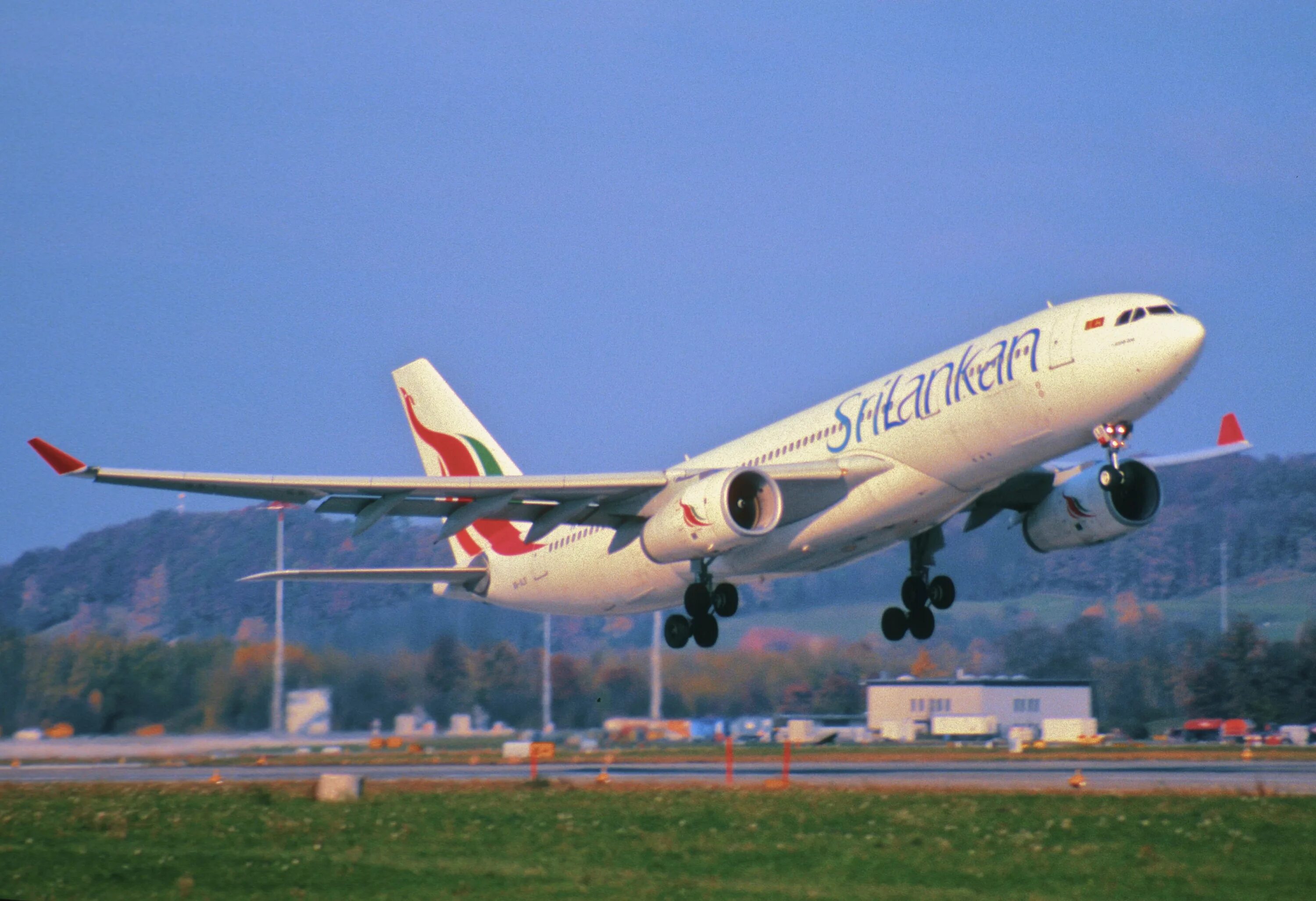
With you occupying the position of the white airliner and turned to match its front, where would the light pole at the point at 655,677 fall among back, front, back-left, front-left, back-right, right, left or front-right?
back-left

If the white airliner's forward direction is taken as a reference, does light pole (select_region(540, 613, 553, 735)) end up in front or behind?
behind

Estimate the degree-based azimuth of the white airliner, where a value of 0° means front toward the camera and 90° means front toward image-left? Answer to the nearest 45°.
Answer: approximately 315°
